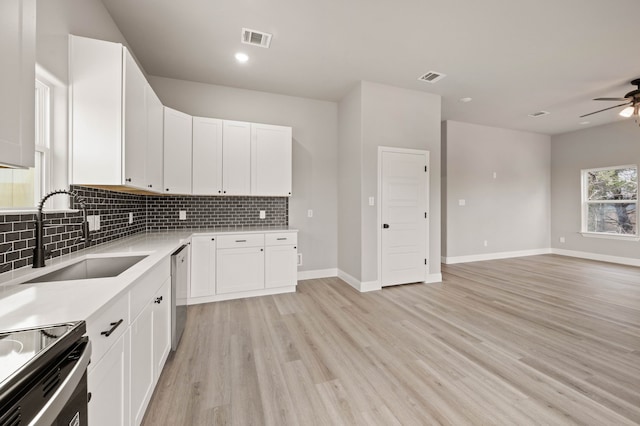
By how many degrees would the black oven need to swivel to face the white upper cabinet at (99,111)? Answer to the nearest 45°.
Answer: approximately 135° to its left

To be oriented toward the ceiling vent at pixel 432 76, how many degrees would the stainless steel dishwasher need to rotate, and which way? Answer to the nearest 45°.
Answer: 0° — it already faces it

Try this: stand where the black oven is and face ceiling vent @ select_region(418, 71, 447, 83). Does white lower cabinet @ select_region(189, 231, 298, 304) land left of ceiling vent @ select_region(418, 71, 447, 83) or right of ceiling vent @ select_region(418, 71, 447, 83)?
left

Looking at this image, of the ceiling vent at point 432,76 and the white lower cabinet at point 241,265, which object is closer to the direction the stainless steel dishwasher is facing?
the ceiling vent

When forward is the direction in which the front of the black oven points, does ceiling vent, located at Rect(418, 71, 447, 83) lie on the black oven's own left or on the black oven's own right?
on the black oven's own left

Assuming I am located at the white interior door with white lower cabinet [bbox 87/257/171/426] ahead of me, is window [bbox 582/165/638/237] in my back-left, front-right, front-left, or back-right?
back-left

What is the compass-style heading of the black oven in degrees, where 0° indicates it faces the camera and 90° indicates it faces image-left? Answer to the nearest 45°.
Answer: approximately 315°

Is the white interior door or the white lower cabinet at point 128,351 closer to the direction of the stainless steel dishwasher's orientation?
the white interior door

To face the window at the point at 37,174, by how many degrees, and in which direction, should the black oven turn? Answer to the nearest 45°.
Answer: approximately 135° to its left

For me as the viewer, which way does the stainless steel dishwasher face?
facing to the right of the viewer

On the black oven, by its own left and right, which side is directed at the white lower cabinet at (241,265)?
left
